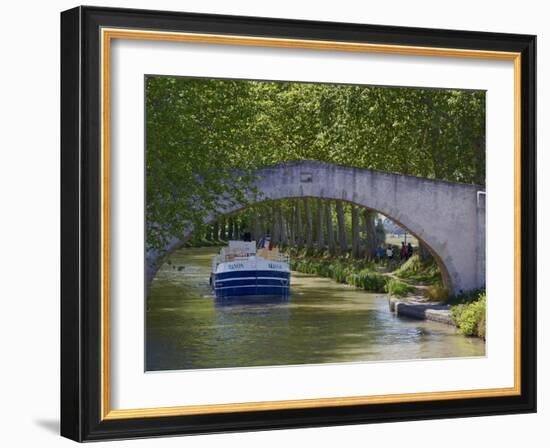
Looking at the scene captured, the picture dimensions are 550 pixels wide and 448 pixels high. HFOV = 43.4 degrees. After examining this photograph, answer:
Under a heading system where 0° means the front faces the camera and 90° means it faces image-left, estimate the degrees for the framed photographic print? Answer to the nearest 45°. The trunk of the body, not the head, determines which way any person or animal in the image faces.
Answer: approximately 315°
